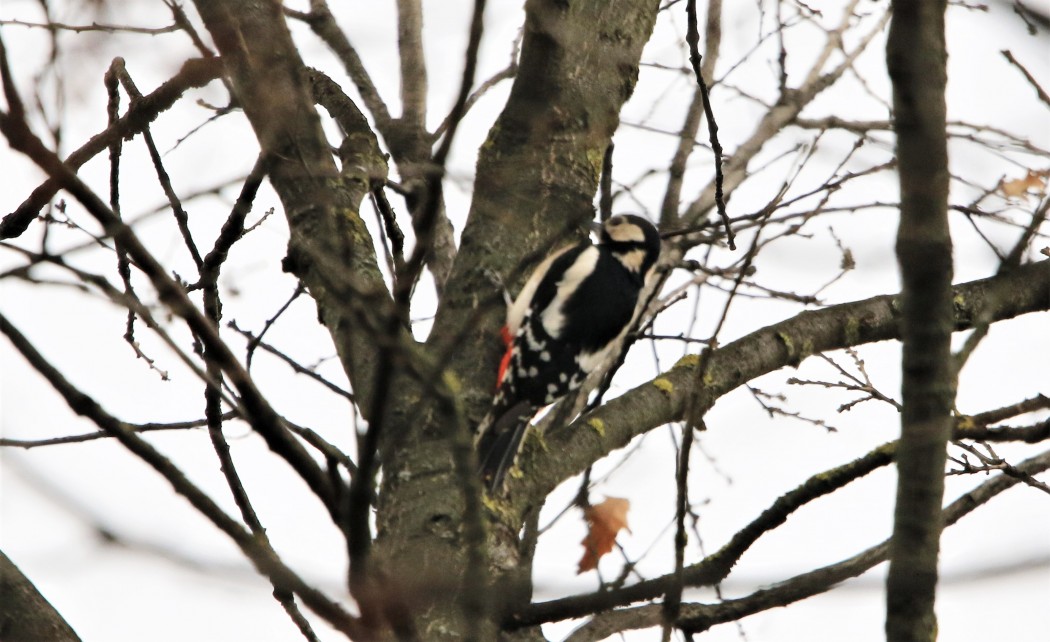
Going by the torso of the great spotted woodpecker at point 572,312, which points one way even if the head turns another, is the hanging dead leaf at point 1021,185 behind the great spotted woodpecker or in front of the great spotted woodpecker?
behind

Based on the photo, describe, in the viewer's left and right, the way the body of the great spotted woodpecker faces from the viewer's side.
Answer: facing away from the viewer and to the left of the viewer

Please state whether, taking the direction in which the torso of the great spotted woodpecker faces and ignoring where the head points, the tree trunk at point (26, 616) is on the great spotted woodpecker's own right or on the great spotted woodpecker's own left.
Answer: on the great spotted woodpecker's own left
